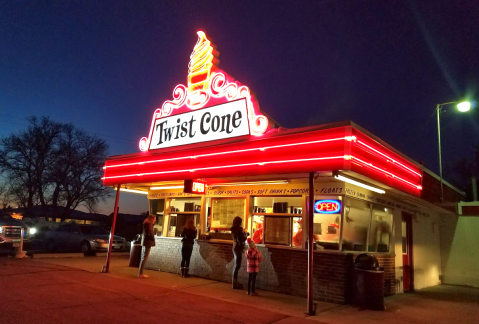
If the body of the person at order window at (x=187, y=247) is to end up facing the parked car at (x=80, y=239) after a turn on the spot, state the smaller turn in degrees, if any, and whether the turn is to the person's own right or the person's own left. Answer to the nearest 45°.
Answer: approximately 90° to the person's own left

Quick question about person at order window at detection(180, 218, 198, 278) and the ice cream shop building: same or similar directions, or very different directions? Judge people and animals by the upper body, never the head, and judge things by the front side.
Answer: very different directions

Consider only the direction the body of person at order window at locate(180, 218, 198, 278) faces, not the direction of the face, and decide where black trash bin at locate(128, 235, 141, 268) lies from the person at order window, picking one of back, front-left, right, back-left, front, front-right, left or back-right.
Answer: left

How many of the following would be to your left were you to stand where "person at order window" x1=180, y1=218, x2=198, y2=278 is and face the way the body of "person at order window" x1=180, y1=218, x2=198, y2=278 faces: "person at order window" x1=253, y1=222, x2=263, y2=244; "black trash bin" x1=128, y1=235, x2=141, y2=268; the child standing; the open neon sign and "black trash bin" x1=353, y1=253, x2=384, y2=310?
1

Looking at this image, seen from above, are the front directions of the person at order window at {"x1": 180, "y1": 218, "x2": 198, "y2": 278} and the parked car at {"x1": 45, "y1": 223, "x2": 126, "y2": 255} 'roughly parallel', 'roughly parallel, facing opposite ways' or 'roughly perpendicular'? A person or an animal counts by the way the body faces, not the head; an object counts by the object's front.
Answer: roughly perpendicular

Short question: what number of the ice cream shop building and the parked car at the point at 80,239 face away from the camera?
0

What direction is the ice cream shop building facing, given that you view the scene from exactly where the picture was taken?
facing the viewer and to the left of the viewer

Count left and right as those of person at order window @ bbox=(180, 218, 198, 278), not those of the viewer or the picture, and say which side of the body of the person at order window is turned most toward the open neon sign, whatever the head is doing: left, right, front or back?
right

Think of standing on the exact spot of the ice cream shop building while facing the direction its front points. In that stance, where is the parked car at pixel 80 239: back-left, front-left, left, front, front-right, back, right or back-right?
right

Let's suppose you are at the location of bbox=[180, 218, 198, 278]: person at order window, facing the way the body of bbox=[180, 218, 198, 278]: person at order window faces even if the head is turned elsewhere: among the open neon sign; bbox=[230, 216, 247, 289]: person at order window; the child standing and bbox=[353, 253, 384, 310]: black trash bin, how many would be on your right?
4

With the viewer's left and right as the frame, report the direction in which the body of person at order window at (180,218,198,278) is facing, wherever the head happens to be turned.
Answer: facing away from the viewer and to the right of the viewer

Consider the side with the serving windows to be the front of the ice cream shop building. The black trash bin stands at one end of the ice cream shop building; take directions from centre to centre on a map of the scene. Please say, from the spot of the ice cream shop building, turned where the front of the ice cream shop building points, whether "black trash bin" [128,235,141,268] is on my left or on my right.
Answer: on my right
